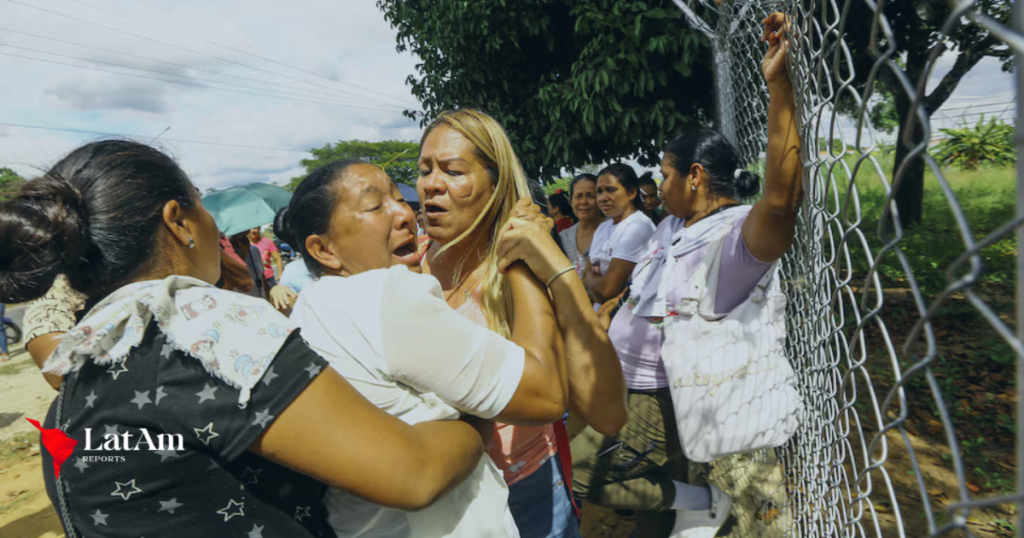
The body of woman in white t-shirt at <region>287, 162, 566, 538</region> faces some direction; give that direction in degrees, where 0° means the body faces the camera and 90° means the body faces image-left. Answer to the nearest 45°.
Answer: approximately 270°

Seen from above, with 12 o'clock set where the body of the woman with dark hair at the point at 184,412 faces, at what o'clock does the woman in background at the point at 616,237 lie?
The woman in background is roughly at 12 o'clock from the woman with dark hair.

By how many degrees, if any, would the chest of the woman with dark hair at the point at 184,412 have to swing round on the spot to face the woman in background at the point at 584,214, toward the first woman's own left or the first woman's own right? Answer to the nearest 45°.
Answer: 0° — they already face them

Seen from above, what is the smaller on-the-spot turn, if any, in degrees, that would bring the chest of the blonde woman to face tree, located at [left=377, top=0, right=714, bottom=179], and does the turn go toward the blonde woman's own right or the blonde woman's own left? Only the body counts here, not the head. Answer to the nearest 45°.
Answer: approximately 135° to the blonde woman's own right

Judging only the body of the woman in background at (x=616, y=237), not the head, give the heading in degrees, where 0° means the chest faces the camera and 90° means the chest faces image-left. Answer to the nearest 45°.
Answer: approximately 45°

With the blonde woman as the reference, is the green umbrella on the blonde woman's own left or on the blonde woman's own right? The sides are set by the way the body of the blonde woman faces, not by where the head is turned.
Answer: on the blonde woman's own right

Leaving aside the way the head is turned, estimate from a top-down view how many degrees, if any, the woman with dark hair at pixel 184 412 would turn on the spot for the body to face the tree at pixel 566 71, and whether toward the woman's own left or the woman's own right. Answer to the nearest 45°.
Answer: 0° — they already face it

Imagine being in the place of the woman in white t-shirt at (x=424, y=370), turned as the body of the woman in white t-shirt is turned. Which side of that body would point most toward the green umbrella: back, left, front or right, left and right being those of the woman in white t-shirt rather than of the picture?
left

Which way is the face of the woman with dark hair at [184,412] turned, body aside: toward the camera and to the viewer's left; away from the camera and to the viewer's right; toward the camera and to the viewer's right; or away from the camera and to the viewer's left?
away from the camera and to the viewer's right

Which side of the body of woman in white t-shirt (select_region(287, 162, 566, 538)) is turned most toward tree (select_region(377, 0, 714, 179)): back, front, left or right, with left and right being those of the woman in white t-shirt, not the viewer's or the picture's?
left

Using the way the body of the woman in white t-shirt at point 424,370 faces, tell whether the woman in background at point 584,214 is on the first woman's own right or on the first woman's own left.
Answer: on the first woman's own left

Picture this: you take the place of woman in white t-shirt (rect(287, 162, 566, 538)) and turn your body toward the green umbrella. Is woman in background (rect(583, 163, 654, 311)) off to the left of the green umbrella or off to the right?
right
